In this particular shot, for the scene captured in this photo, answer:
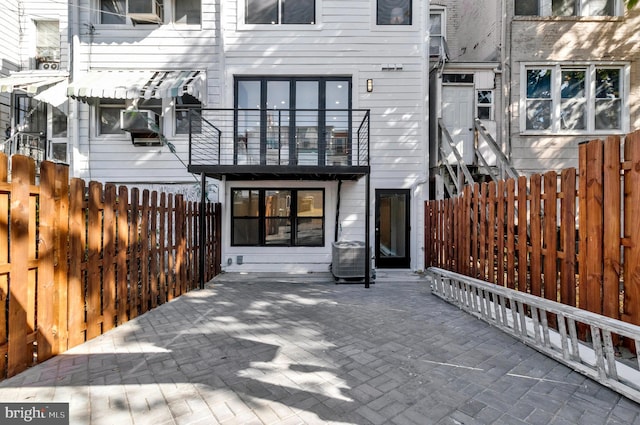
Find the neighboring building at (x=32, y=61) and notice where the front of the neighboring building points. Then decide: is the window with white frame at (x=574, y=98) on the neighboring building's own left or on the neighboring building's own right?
on the neighboring building's own left

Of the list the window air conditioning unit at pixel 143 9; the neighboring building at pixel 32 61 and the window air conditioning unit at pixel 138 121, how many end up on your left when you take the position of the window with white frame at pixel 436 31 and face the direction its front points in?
0

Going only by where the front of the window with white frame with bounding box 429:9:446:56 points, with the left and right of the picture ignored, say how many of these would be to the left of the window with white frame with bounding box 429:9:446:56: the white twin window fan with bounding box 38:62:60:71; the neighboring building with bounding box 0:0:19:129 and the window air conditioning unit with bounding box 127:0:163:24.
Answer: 0

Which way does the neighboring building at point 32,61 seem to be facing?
toward the camera

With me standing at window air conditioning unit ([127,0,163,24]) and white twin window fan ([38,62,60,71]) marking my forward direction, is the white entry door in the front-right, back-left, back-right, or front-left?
back-right

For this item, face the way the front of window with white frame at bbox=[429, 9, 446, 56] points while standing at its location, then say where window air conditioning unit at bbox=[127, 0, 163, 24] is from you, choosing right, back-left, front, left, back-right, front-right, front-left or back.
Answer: front-right

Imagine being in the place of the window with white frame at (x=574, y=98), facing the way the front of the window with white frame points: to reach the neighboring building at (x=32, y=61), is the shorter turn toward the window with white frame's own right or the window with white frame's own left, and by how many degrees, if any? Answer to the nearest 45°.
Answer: approximately 45° to the window with white frame's own right

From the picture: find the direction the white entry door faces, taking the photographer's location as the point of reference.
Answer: facing the viewer

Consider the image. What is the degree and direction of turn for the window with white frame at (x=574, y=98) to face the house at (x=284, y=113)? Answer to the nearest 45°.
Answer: approximately 45° to its right
